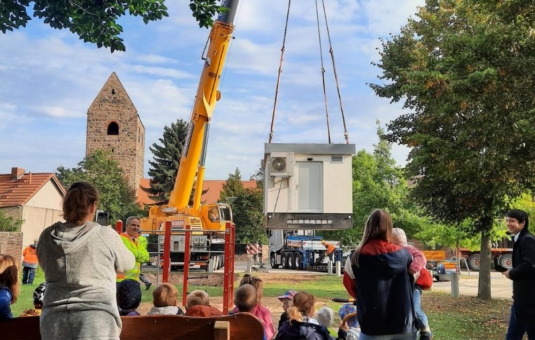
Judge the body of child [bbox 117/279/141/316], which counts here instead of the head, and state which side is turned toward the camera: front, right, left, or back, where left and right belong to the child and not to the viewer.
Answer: back

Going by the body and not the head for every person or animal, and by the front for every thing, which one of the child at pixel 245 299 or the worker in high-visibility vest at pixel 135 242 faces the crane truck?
the child

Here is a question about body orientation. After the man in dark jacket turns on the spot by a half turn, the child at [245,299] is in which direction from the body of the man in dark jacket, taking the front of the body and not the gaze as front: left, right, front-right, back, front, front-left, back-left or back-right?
back-right

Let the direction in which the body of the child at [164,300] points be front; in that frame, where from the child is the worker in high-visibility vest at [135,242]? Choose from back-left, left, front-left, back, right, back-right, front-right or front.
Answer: front

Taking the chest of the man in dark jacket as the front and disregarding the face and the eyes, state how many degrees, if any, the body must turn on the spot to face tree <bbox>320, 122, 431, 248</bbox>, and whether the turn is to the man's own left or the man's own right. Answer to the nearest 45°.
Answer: approximately 90° to the man's own right

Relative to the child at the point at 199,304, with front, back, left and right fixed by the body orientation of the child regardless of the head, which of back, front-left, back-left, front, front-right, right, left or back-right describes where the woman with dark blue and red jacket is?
back-right

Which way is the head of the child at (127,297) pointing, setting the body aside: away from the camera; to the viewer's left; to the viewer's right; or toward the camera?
away from the camera

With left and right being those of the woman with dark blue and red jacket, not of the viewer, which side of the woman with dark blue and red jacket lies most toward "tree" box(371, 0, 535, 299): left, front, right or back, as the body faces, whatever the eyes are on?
front

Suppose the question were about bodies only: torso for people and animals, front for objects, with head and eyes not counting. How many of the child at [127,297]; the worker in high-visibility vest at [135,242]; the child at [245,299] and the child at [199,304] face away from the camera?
3

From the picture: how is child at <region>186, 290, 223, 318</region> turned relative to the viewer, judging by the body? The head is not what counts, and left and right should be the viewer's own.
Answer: facing away from the viewer

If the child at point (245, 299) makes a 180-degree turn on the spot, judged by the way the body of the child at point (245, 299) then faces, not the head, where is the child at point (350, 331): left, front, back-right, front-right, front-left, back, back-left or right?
back-left

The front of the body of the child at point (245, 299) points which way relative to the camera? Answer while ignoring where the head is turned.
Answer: away from the camera

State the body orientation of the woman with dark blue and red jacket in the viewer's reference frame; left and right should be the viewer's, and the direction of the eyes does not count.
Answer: facing away from the viewer

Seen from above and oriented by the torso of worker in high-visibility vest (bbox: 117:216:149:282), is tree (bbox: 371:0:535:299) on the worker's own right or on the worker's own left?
on the worker's own left

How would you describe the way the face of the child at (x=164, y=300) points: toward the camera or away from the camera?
away from the camera

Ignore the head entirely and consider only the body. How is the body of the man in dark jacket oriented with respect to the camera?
to the viewer's left

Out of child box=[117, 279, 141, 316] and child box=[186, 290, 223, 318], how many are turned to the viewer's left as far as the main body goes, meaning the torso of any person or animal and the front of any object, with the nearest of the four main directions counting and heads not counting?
0

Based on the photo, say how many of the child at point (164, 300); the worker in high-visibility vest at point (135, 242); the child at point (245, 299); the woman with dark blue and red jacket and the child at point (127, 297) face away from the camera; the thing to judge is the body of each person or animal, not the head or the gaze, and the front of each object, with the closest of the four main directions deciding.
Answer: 4

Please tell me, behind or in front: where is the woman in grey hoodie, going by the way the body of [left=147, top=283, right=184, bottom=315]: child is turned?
behind
